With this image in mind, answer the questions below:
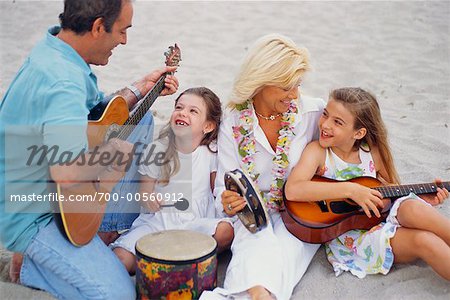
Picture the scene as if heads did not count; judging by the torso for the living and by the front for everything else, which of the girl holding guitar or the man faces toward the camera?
the girl holding guitar

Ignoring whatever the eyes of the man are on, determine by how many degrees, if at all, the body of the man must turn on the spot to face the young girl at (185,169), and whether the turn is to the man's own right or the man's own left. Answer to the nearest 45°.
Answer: approximately 45° to the man's own left

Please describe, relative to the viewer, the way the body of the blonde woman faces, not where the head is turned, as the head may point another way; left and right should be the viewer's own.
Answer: facing the viewer

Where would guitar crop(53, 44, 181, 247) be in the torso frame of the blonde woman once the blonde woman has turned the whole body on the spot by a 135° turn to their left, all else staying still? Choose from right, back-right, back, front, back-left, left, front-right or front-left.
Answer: back

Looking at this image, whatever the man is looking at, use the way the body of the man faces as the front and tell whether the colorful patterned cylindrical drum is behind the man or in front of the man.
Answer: in front

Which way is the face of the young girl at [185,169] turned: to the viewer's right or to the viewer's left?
to the viewer's left

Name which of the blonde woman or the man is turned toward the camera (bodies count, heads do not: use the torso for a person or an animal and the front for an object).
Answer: the blonde woman

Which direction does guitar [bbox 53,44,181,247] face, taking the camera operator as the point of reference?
facing the viewer and to the right of the viewer

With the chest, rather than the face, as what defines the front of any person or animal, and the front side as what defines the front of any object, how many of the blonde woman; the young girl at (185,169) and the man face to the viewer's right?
1

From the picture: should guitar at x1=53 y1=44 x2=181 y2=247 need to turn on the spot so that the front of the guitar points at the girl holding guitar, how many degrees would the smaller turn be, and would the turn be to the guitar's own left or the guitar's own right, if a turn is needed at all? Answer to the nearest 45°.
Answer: approximately 45° to the guitar's own left

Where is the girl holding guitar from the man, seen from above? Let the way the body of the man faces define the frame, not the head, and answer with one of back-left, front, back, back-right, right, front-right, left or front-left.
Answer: front

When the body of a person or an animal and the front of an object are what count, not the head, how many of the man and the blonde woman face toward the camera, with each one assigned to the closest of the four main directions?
1

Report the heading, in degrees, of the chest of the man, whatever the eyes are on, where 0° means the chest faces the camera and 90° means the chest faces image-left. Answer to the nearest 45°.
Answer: approximately 270°

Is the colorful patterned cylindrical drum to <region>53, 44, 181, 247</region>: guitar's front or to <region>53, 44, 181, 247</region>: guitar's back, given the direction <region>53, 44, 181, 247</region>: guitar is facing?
to the front

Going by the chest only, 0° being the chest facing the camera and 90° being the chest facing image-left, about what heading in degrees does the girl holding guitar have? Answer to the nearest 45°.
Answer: approximately 0°

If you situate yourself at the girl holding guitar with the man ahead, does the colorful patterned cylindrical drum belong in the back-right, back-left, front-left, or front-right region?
front-left
